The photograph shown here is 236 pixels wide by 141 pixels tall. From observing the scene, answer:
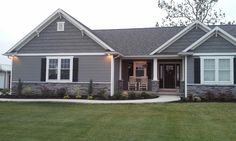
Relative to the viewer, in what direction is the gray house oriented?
toward the camera

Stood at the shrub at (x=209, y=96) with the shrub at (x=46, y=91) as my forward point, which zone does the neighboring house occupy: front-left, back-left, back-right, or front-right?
front-right

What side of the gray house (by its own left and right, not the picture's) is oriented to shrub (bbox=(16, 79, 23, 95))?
right

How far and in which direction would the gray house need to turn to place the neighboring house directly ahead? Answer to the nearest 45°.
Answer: approximately 135° to its right

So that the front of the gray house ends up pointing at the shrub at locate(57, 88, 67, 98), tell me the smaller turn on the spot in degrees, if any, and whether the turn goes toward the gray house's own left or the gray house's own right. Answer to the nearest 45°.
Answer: approximately 90° to the gray house's own right

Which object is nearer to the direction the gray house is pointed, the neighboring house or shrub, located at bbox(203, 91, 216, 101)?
the shrub

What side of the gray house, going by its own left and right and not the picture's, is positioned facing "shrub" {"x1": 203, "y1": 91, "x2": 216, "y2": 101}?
left

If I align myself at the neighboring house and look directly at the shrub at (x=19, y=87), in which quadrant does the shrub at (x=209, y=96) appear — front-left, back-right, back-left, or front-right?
front-left

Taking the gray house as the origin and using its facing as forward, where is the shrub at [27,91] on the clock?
The shrub is roughly at 3 o'clock from the gray house.
